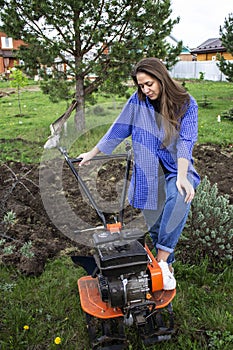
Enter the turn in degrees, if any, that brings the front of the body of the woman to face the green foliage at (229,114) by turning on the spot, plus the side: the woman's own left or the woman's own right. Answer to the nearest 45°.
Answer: approximately 180°

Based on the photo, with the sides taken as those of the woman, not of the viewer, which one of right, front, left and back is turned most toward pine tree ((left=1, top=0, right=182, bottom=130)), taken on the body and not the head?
back

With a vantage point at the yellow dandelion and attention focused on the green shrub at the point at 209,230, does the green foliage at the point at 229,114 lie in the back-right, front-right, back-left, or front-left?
front-left

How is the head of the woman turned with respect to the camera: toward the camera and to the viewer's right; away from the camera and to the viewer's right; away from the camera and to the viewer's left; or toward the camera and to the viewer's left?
toward the camera and to the viewer's left

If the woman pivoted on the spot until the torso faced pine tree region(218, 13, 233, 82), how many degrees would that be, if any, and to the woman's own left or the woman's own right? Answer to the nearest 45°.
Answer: approximately 180°

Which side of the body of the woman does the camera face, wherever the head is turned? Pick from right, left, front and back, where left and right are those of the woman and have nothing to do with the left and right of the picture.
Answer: front

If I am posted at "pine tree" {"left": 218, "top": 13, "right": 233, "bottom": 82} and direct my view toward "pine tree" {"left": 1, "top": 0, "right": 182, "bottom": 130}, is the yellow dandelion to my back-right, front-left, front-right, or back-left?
front-left
